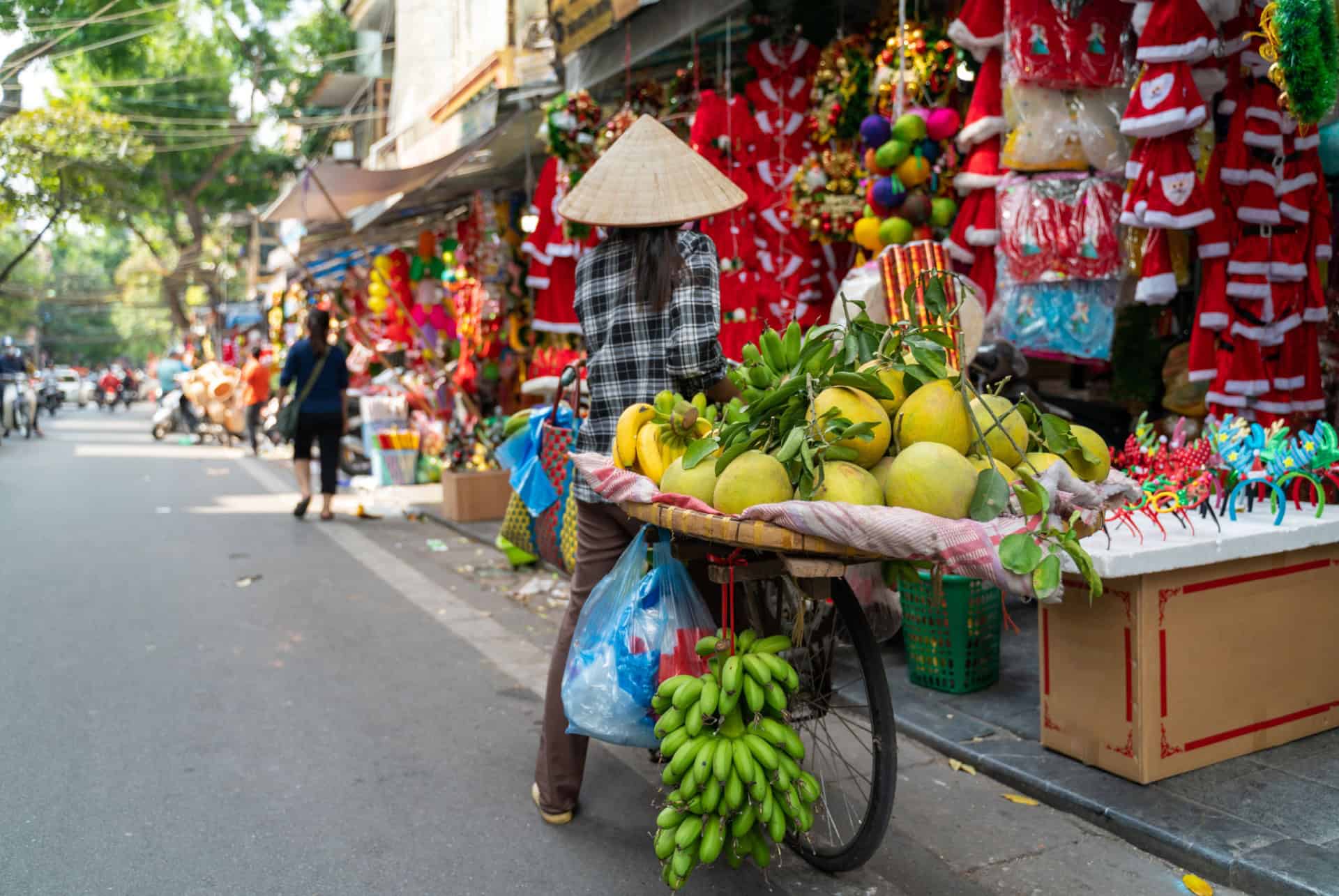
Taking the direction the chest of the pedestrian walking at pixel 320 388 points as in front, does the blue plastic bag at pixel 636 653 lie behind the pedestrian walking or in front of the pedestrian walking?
behind

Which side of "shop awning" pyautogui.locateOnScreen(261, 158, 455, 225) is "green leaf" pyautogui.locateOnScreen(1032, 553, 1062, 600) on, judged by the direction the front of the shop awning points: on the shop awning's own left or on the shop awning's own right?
on the shop awning's own left

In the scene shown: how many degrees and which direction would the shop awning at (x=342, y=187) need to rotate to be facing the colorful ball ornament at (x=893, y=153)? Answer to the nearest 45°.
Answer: approximately 135° to its left

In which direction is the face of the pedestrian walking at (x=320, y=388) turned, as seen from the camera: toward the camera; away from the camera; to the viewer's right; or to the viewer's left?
away from the camera

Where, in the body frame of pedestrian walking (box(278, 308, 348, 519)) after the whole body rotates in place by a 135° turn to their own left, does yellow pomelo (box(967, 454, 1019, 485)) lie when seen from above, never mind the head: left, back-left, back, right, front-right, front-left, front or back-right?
front-left

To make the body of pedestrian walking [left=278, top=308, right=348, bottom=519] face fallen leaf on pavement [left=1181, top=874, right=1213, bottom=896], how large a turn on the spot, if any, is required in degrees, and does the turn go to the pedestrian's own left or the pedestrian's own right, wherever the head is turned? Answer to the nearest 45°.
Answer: approximately 180°

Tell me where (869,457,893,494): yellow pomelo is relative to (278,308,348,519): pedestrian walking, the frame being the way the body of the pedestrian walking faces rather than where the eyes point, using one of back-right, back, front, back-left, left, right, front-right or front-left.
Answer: back

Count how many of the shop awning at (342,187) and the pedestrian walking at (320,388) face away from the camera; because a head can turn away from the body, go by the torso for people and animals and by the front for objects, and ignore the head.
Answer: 1

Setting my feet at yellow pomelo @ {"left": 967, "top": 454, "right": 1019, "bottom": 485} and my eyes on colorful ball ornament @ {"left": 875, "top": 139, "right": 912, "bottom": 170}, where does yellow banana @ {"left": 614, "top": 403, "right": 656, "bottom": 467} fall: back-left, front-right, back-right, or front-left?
front-left

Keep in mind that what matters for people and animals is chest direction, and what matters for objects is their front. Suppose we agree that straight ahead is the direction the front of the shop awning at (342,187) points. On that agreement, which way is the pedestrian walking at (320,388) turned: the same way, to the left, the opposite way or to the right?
to the right

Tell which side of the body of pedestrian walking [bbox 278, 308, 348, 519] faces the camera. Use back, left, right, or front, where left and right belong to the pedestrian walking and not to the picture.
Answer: back

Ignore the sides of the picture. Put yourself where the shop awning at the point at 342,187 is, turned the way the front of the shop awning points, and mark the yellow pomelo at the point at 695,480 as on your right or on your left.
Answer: on your left

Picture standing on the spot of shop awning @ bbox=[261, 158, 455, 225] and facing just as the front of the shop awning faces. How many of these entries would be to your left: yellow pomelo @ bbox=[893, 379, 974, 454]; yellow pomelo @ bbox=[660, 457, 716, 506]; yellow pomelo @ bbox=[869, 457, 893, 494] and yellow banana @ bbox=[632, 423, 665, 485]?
4

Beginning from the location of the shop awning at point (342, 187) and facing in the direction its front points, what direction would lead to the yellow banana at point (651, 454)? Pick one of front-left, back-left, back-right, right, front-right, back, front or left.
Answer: left

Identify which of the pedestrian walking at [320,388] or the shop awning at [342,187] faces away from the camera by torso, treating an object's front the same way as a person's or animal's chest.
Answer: the pedestrian walking

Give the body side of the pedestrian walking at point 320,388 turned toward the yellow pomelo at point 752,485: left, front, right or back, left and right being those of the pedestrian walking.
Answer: back

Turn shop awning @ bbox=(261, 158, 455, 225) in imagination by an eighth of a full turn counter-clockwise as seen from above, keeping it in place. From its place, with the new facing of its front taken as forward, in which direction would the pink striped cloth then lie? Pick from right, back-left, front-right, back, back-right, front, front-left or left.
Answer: front-left

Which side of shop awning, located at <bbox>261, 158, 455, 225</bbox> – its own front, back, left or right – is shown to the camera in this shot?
left

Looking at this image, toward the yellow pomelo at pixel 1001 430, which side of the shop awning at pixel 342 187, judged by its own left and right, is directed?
left
